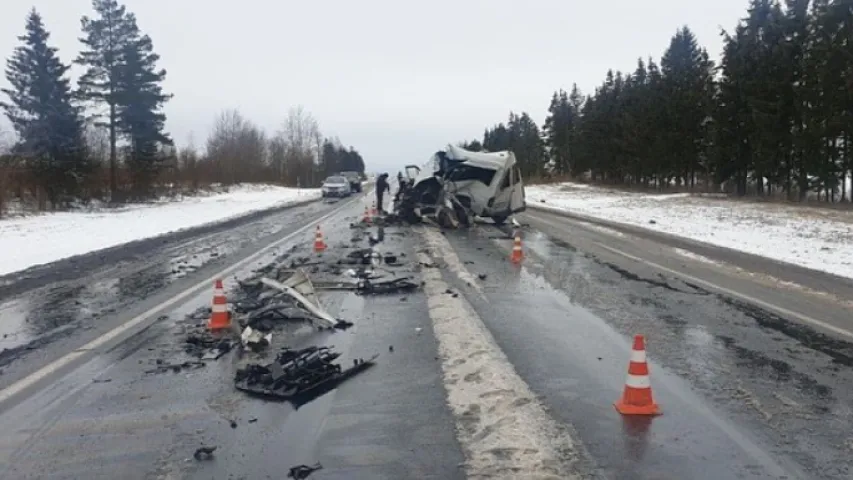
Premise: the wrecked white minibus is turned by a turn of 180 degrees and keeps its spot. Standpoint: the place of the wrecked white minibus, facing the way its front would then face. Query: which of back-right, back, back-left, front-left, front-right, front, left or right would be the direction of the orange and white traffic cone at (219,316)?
back-right

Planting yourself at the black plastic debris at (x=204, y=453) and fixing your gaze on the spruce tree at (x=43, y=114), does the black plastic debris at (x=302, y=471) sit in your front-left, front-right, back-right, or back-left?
back-right

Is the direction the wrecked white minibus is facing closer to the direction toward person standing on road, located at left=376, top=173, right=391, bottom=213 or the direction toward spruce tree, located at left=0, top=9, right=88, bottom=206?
the spruce tree

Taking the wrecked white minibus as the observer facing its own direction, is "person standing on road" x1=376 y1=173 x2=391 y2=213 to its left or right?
on its right

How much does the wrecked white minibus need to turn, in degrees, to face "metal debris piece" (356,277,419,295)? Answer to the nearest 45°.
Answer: approximately 45° to its left

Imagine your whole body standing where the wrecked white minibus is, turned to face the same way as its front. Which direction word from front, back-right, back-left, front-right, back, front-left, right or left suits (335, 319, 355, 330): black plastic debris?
front-left

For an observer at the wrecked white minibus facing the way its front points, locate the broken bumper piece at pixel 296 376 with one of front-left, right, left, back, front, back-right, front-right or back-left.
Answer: front-left

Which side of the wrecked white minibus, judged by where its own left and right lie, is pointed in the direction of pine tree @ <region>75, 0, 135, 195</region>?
right

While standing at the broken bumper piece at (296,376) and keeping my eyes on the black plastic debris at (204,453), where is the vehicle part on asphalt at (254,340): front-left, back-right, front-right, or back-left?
back-right

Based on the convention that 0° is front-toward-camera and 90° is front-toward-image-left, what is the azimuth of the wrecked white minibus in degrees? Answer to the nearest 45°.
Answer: approximately 45°

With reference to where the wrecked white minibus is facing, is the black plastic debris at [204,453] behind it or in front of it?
in front
